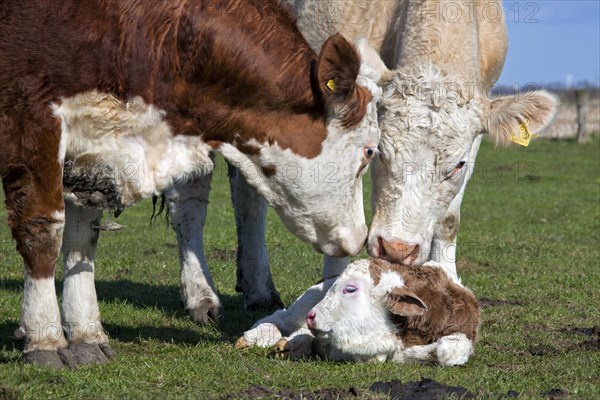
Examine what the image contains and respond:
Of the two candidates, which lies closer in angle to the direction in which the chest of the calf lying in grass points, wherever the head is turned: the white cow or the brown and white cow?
the brown and white cow

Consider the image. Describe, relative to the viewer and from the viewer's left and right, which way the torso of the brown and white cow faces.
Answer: facing to the right of the viewer

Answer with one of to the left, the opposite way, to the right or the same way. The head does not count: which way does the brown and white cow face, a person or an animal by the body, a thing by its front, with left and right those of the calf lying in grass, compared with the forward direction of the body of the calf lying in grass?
the opposite way

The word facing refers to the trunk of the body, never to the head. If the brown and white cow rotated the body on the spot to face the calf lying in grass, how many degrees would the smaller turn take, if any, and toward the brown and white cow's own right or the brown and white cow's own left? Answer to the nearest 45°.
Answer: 0° — it already faces it

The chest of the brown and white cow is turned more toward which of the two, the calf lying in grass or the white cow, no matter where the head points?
the calf lying in grass

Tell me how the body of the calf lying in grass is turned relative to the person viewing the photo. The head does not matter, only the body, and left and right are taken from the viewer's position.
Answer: facing to the left of the viewer

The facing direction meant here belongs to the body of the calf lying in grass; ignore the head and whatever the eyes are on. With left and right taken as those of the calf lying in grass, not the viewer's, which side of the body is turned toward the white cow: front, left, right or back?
right

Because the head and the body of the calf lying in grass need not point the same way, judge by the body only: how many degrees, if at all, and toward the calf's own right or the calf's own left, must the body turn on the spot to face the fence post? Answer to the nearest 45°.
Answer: approximately 90° to the calf's own right

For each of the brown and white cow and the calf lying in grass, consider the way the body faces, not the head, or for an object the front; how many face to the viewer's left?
1
